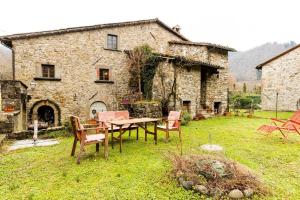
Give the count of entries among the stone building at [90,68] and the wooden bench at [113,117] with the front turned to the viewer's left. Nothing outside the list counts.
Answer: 0

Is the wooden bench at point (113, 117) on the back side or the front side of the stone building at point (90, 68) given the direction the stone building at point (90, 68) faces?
on the front side

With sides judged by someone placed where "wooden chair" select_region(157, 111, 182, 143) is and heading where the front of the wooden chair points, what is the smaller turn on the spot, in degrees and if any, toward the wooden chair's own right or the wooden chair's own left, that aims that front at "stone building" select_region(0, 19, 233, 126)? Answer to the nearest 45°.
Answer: approximately 90° to the wooden chair's own right

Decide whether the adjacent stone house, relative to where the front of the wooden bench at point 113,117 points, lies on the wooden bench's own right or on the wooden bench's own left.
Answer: on the wooden bench's own left

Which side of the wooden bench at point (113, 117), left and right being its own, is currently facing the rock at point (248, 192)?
front

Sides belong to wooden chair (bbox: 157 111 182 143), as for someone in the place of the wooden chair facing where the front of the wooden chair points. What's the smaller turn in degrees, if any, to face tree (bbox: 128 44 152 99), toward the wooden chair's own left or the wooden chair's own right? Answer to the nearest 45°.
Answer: approximately 135° to the wooden chair's own right

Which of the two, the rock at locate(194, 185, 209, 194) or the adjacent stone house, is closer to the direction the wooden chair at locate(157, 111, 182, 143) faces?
the rock

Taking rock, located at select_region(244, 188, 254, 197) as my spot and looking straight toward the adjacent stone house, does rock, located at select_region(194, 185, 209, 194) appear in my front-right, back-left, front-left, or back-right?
back-left

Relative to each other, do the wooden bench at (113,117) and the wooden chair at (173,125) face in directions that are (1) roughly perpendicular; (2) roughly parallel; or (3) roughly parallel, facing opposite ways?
roughly perpendicular

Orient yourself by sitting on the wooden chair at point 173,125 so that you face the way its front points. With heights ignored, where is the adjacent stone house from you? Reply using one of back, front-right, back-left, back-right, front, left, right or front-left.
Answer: back

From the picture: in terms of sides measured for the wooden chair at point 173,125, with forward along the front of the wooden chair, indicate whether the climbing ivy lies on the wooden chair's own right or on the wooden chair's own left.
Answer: on the wooden chair's own right

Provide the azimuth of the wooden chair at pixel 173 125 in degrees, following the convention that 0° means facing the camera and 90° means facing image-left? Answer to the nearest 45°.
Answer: approximately 45°

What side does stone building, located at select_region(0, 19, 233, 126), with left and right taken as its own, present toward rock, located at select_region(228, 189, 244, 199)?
front

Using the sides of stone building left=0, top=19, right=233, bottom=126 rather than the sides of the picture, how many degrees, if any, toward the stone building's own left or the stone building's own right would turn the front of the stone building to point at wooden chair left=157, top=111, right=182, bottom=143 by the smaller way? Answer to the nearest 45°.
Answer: approximately 45° to the stone building's own left

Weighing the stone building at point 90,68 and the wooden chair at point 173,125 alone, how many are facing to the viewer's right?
0
